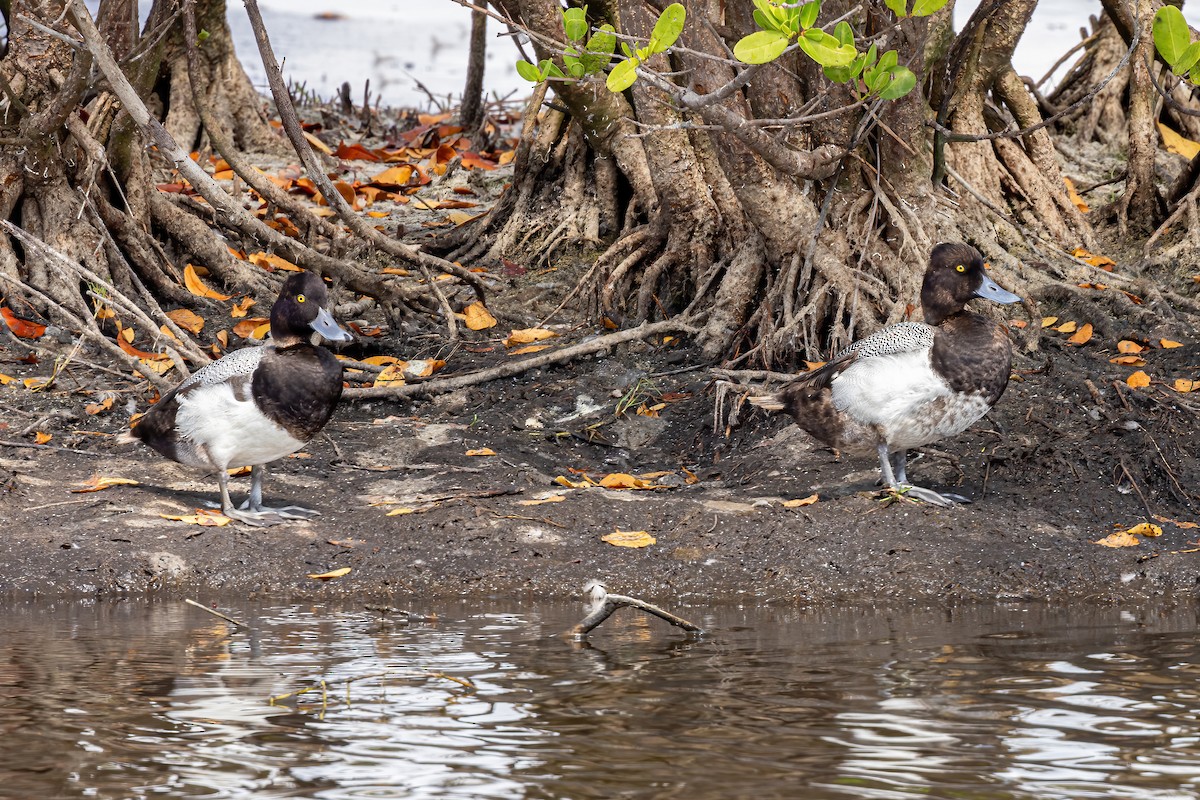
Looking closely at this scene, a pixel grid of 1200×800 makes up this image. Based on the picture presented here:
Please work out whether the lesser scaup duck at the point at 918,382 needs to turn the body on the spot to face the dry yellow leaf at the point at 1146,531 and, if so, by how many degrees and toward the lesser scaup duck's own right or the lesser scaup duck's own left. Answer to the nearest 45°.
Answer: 0° — it already faces it

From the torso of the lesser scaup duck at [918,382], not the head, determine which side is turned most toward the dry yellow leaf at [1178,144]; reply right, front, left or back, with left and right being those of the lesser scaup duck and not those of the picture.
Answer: left

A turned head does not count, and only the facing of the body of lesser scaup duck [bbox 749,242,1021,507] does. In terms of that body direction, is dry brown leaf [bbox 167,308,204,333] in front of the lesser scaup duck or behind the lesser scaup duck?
behind

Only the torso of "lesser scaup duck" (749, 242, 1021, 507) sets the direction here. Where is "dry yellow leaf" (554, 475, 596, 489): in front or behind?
behind

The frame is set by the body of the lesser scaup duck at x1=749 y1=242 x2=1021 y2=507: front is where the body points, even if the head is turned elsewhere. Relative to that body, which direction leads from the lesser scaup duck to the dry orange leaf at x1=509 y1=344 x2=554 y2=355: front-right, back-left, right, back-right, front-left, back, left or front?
back-left

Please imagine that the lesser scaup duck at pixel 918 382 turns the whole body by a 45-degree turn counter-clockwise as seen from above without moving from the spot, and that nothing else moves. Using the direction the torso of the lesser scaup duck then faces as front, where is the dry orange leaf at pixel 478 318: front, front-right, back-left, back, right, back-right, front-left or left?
left

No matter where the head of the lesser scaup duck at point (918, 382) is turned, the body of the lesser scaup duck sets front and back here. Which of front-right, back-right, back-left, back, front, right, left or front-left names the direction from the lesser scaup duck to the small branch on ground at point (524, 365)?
back-left

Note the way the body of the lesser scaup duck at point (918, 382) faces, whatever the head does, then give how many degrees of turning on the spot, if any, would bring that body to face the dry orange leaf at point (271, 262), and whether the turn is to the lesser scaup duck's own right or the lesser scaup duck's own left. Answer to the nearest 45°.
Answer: approximately 135° to the lesser scaup duck's own left

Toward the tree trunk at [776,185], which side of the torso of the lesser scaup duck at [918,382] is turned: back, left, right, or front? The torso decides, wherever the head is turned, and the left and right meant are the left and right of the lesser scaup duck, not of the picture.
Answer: left

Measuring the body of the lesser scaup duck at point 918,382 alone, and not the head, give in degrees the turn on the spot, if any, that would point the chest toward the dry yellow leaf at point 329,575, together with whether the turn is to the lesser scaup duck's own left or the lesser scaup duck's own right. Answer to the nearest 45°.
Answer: approximately 180°

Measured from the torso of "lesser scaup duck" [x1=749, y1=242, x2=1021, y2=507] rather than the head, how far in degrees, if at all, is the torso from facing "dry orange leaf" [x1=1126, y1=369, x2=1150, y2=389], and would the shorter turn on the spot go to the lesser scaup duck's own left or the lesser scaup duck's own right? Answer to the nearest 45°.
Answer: approximately 45° to the lesser scaup duck's own left

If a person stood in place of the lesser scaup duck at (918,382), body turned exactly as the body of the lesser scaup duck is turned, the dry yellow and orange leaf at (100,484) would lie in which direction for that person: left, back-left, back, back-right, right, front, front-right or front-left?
back

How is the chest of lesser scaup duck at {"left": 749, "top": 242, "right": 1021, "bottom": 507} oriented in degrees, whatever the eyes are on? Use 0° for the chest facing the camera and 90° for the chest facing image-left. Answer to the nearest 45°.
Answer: approximately 270°
